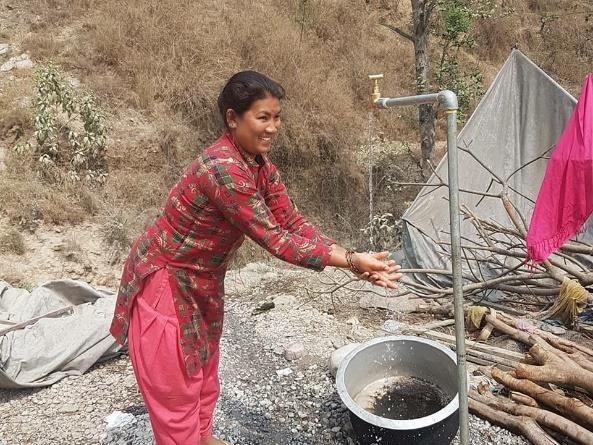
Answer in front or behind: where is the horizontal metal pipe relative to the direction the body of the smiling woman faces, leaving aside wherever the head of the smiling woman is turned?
in front

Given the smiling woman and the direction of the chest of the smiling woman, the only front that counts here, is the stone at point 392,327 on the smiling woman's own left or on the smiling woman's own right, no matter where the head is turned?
on the smiling woman's own left

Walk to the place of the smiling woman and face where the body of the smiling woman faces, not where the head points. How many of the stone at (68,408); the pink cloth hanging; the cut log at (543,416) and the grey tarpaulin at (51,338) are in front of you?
2

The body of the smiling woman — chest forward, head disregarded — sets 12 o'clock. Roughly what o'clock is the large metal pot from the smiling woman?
The large metal pot is roughly at 11 o'clock from the smiling woman.

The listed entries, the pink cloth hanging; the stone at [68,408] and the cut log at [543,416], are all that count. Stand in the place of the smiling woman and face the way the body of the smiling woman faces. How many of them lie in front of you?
2

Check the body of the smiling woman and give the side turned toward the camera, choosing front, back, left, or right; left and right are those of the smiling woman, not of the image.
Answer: right

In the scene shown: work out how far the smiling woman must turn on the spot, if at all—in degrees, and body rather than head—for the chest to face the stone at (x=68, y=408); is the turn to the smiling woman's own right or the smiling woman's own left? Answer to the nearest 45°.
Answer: approximately 135° to the smiling woman's own left

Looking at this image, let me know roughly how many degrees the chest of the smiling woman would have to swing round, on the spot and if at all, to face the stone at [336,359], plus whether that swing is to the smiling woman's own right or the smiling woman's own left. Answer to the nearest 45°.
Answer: approximately 45° to the smiling woman's own left

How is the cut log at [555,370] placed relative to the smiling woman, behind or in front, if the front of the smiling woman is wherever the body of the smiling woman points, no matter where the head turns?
in front

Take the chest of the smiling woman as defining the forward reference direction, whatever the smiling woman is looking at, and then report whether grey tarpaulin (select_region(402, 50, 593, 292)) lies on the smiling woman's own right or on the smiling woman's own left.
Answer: on the smiling woman's own left

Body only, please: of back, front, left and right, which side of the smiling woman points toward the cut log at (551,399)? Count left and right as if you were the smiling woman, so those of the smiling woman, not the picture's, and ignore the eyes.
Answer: front

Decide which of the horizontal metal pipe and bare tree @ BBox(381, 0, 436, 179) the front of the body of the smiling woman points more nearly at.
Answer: the horizontal metal pipe

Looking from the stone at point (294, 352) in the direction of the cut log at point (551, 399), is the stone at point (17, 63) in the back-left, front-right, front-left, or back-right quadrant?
back-left
